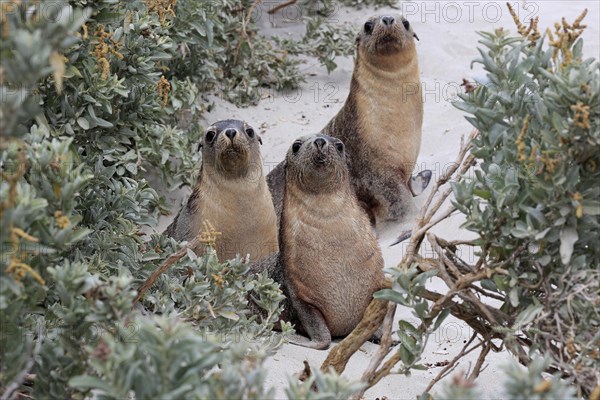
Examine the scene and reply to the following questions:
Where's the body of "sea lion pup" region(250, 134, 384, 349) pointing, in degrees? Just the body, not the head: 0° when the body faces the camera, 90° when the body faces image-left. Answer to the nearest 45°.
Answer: approximately 0°

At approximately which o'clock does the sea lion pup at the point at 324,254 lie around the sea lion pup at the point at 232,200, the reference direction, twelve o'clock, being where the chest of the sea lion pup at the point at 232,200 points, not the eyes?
the sea lion pup at the point at 324,254 is roughly at 11 o'clock from the sea lion pup at the point at 232,200.

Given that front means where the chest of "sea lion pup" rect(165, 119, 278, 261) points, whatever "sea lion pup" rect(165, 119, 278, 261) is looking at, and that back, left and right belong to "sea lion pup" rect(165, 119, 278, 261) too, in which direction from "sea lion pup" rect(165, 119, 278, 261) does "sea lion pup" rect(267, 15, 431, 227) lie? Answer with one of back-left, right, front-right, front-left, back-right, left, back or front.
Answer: back-left

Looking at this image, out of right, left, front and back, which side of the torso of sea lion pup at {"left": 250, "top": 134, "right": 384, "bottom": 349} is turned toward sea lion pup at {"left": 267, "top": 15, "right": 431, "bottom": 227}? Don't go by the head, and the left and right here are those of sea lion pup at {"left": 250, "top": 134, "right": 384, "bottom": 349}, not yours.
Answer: back

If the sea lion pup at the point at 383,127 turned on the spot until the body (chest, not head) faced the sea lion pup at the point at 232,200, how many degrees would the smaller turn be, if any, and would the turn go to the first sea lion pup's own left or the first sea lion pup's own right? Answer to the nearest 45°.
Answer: approximately 45° to the first sea lion pup's own right

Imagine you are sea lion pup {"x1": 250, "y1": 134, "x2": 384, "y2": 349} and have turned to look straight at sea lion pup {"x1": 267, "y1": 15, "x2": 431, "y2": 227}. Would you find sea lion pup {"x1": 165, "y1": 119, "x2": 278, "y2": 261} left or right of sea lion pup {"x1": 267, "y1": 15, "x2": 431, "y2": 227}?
left
